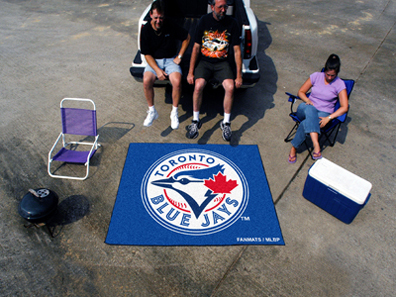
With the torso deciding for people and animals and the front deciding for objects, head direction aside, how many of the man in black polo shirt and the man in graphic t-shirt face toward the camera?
2

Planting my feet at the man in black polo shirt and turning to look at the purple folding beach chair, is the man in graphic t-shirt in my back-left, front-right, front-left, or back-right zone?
back-left

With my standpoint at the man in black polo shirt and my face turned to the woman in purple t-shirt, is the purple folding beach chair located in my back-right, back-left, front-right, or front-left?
back-right

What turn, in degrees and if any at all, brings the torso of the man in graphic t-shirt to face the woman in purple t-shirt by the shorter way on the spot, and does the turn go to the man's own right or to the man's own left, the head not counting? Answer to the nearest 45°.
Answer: approximately 90° to the man's own left

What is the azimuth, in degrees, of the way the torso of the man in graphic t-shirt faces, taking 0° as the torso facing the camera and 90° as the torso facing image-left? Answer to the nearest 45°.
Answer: approximately 0°

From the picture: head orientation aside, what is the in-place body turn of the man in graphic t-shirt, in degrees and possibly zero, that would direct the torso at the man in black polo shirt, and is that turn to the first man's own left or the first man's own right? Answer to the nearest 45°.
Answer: approximately 90° to the first man's own right

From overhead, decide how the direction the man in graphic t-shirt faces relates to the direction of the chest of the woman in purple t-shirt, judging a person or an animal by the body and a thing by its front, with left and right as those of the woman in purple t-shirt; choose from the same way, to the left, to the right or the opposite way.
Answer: to the left

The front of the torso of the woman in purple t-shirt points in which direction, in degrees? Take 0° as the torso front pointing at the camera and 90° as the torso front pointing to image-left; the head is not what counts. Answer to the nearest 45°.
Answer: approximately 45°

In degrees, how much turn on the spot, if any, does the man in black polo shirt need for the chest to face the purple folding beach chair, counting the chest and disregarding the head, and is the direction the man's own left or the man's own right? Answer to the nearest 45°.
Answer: approximately 45° to the man's own right

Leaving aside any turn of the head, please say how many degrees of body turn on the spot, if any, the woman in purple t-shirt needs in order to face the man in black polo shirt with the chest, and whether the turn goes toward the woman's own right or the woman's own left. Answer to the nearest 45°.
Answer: approximately 45° to the woman's own right
